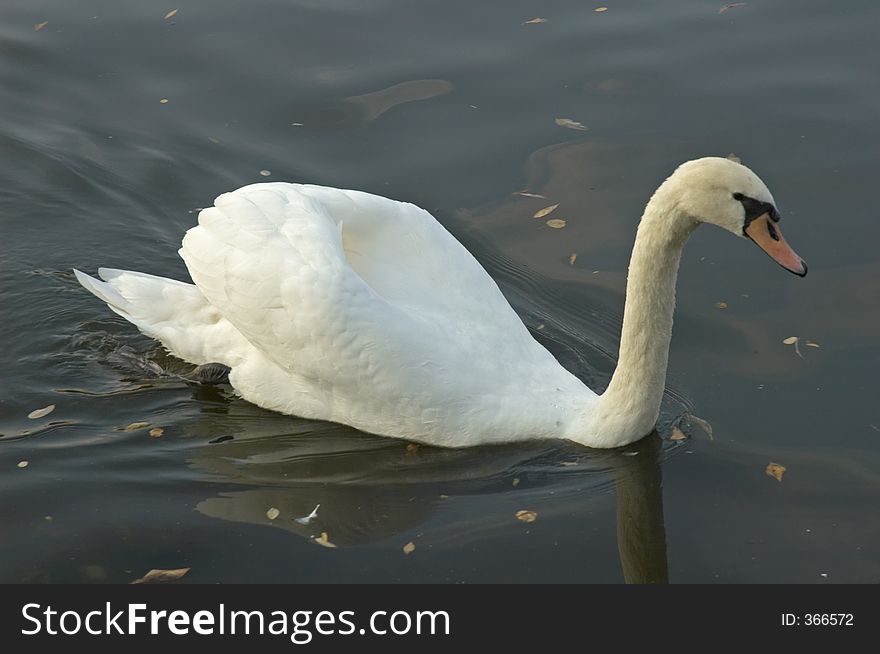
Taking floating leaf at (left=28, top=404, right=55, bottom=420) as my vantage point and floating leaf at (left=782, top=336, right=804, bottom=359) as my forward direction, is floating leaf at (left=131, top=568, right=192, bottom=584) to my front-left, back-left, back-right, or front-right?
front-right

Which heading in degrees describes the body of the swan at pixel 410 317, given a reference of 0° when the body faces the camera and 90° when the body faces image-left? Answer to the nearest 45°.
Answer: approximately 270°

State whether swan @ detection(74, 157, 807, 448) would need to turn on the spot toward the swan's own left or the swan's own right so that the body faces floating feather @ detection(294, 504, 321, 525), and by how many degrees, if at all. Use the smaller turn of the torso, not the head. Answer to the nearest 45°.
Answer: approximately 135° to the swan's own right

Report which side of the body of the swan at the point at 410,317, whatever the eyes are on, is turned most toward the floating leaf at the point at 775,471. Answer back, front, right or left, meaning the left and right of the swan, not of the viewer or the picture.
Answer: front

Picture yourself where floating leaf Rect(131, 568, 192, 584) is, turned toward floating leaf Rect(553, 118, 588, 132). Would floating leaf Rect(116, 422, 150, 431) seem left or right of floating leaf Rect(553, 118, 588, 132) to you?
left

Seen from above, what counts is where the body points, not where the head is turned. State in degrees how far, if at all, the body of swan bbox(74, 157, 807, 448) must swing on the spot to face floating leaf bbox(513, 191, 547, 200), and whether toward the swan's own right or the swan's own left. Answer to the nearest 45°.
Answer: approximately 90° to the swan's own left

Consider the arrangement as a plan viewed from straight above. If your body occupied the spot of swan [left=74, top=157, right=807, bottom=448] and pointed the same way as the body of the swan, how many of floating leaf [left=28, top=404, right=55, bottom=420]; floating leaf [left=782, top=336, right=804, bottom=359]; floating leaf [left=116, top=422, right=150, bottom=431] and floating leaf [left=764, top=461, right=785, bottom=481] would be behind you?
2

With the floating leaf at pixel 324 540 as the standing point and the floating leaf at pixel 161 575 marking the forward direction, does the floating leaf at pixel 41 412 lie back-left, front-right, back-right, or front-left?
front-right

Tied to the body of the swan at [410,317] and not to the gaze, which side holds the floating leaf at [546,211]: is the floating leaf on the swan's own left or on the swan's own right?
on the swan's own left

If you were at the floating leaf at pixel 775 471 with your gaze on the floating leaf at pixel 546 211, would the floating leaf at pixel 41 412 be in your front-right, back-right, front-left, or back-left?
front-left

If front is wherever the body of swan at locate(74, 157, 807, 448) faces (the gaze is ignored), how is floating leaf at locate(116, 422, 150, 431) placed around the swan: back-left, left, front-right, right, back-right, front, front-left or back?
back

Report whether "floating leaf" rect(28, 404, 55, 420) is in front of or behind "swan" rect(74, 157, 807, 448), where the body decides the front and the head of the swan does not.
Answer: behind

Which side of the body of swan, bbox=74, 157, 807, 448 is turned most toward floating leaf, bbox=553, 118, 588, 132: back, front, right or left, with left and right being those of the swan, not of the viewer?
left

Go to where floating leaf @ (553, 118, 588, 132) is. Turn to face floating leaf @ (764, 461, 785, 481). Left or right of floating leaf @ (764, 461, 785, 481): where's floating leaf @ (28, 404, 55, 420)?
right

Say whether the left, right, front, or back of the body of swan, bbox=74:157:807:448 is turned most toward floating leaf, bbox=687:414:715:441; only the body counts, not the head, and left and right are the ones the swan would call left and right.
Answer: front

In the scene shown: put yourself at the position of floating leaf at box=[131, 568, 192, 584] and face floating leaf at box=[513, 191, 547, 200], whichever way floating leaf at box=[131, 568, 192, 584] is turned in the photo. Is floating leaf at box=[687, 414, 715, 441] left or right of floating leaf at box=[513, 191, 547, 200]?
right
